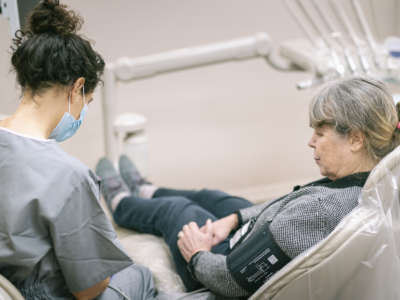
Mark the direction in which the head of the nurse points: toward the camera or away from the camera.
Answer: away from the camera

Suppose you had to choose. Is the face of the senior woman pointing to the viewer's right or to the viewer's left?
to the viewer's left

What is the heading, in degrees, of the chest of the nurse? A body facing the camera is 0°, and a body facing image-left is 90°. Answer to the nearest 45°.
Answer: approximately 225°
